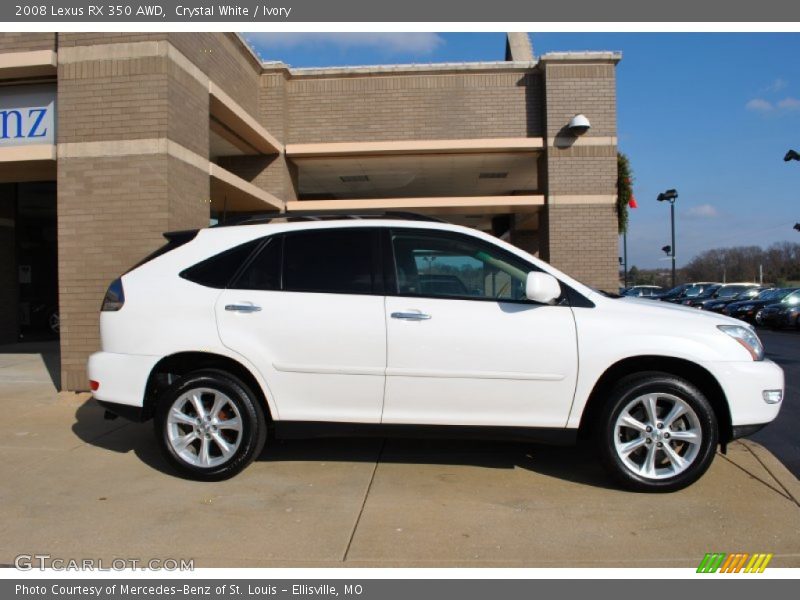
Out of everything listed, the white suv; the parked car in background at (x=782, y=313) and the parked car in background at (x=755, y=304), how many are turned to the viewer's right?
1

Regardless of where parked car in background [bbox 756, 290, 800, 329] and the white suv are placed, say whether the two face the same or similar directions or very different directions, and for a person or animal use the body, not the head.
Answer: very different directions

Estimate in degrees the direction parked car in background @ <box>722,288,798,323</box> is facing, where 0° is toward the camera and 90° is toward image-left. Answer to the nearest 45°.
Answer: approximately 45°

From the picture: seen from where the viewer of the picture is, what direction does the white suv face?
facing to the right of the viewer

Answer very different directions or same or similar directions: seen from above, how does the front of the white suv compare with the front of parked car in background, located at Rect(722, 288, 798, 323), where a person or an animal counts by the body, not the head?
very different directions

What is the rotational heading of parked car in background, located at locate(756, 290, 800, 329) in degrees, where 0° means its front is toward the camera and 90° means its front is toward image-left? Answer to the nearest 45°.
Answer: approximately 45°

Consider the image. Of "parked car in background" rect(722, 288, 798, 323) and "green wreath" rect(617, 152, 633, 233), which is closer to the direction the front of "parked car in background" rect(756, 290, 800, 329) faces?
the green wreath

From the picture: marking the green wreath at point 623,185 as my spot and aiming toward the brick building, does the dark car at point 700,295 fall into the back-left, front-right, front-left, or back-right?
back-right

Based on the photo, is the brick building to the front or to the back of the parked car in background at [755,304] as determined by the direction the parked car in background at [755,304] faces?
to the front

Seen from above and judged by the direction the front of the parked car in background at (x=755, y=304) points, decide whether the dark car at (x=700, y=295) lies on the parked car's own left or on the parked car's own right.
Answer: on the parked car's own right

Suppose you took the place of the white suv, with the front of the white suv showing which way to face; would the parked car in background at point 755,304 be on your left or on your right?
on your left

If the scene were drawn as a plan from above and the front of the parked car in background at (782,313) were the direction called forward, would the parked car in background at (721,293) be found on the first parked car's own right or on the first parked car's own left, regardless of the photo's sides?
on the first parked car's own right
